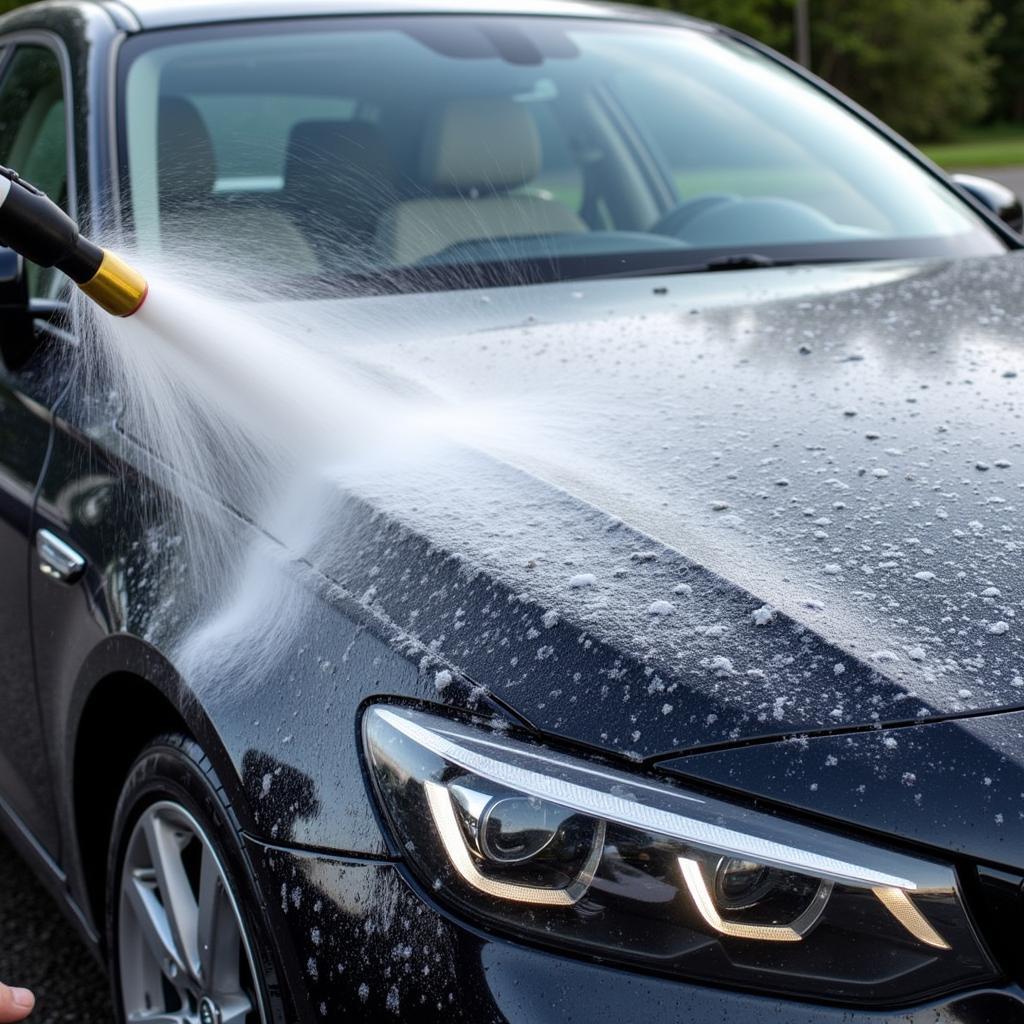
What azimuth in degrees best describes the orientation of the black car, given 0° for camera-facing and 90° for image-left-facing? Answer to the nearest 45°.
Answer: approximately 315°

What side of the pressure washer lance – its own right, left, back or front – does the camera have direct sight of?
right
